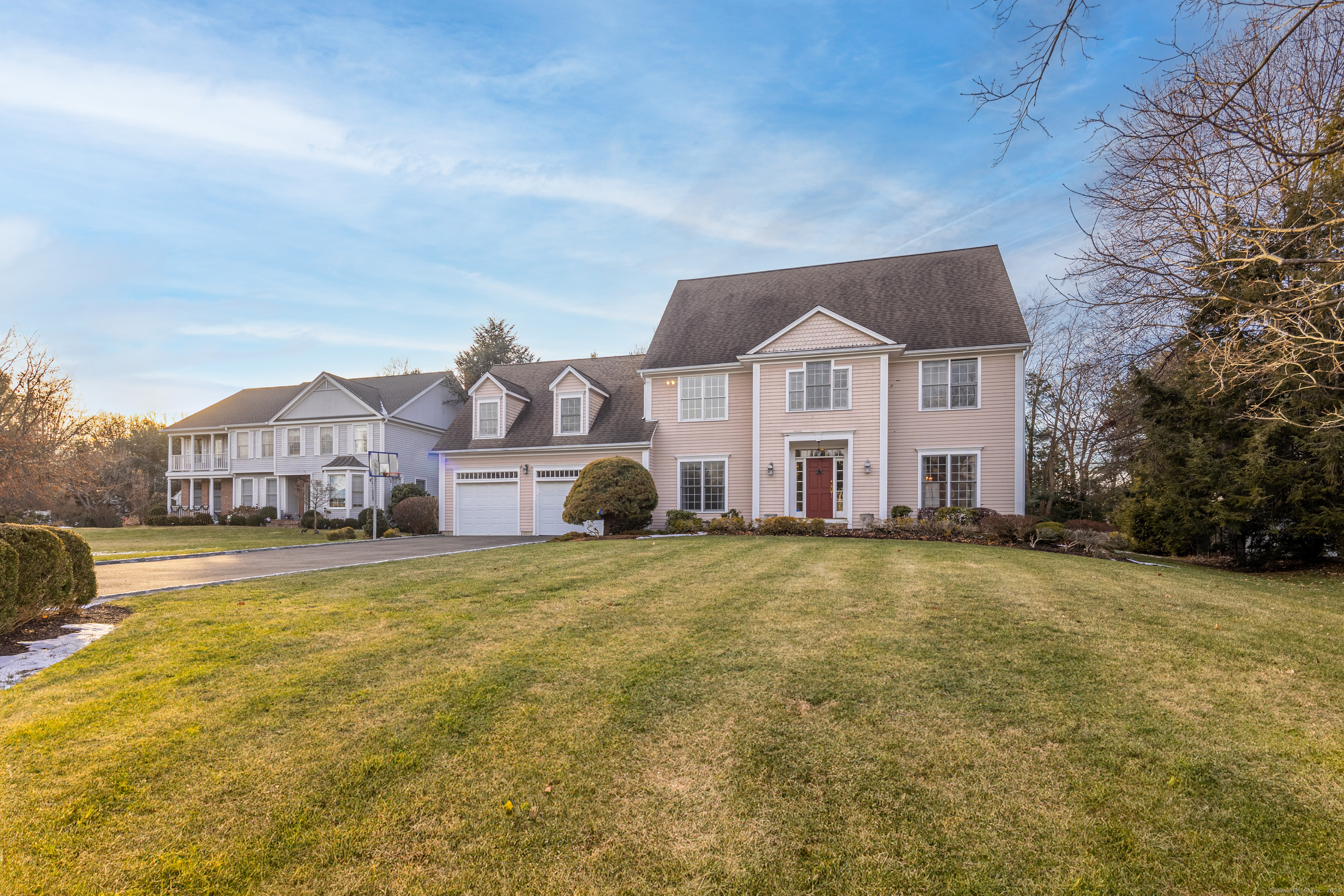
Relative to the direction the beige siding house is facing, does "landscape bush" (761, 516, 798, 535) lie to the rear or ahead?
ahead

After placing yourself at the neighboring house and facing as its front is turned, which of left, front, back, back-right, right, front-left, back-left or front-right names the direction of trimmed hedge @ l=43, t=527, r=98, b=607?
front-left

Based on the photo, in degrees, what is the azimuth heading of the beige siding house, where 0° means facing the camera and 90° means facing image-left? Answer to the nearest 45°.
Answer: approximately 0°

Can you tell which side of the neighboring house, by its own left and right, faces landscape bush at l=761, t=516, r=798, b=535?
left

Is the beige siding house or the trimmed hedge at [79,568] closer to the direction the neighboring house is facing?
the trimmed hedge

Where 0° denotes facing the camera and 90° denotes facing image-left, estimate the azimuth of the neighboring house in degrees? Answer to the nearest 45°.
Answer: approximately 45°
